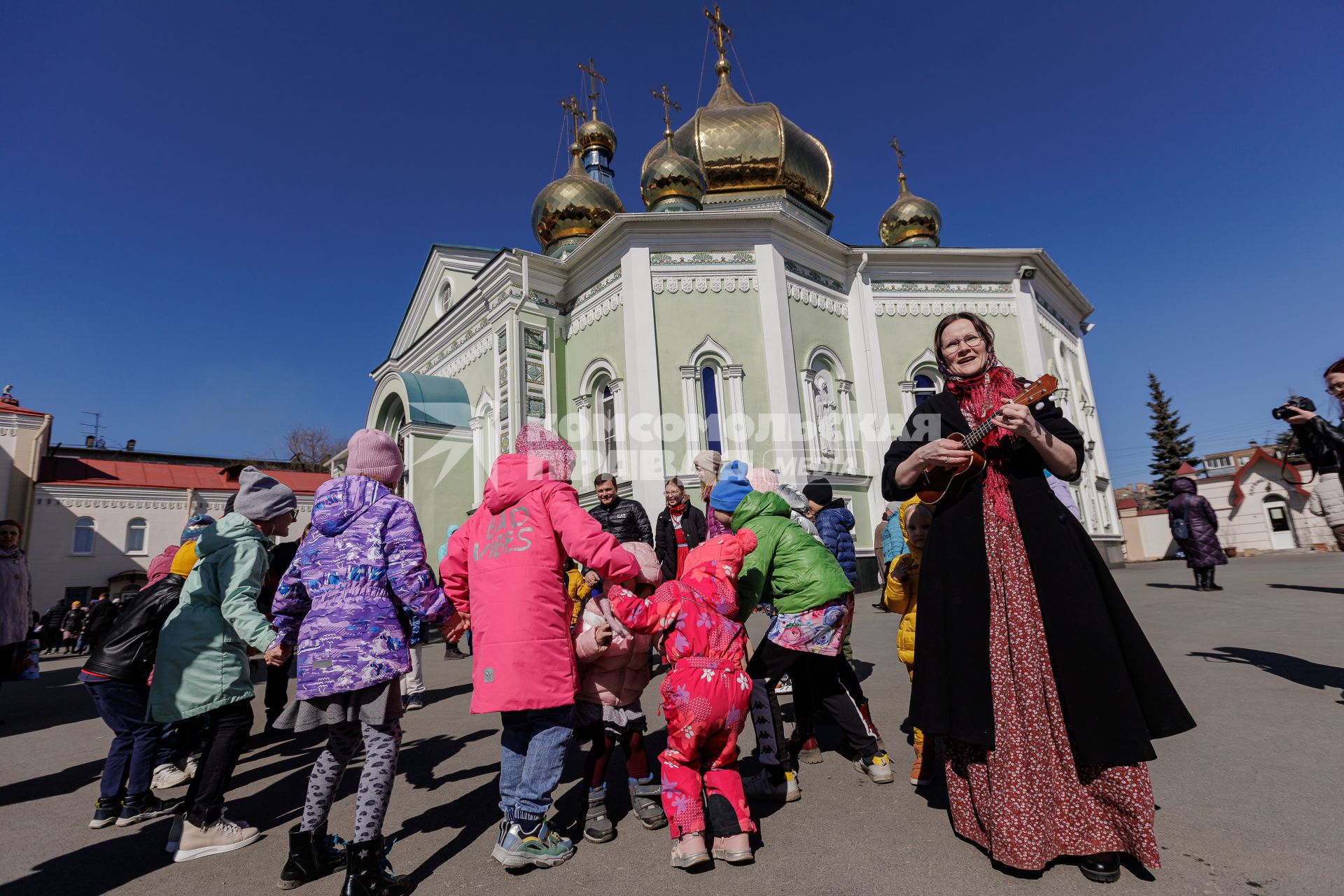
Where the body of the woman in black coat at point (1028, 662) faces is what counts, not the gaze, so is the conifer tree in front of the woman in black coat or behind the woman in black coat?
behind

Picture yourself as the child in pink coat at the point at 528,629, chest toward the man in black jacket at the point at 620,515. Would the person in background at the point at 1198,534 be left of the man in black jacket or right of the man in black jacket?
right

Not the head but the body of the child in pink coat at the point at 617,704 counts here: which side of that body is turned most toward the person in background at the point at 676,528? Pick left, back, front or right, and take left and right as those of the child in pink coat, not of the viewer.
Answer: back

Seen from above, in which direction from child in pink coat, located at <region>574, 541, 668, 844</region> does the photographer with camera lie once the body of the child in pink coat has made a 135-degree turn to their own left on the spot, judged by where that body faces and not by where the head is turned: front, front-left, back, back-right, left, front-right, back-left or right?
front-right

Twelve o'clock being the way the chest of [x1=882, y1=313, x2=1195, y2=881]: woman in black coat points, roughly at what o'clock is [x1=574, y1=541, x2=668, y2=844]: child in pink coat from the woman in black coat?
The child in pink coat is roughly at 3 o'clock from the woman in black coat.

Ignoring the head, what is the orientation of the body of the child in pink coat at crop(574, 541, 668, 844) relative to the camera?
toward the camera

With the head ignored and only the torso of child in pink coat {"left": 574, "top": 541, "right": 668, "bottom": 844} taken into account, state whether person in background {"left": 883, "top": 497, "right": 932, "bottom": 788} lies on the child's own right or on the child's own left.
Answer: on the child's own left

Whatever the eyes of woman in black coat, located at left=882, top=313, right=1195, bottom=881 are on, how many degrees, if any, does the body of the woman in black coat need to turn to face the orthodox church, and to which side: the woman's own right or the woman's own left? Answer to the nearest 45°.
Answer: approximately 135° to the woman's own right

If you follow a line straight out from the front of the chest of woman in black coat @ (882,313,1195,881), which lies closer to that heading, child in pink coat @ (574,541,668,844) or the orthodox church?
the child in pink coat

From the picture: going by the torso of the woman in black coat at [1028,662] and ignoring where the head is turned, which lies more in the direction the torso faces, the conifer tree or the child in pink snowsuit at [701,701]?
the child in pink snowsuit

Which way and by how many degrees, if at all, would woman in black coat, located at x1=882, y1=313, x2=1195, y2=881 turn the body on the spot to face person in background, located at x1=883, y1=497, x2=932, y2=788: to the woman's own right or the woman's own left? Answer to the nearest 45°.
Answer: approximately 135° to the woman's own right

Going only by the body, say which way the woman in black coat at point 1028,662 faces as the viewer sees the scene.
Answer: toward the camera

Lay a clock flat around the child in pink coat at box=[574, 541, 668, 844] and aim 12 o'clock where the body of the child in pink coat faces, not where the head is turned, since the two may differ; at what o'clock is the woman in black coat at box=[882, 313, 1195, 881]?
The woman in black coat is roughly at 10 o'clock from the child in pink coat.

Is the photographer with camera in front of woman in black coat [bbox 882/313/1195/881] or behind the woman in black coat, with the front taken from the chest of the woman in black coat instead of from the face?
behind
